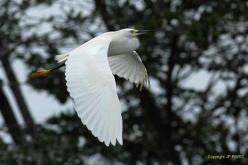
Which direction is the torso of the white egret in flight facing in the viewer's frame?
to the viewer's right
